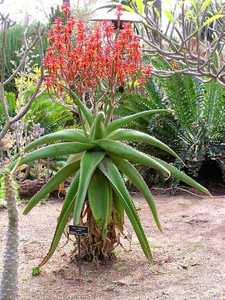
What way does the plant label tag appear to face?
toward the camera

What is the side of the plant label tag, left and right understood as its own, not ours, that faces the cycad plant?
back
